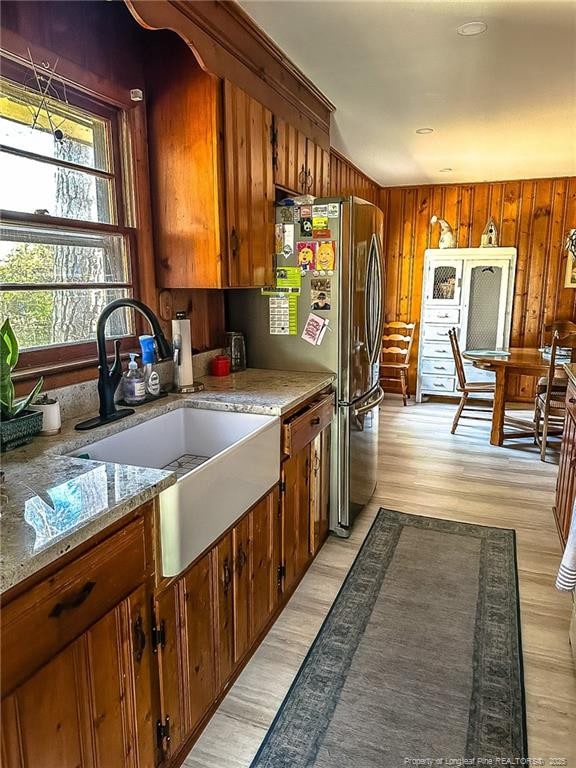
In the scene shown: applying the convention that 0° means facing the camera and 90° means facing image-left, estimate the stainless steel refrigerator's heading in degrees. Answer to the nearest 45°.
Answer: approximately 270°

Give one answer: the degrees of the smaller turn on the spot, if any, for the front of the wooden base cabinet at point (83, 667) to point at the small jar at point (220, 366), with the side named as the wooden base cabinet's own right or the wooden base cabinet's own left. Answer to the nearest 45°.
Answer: approximately 90° to the wooden base cabinet's own left

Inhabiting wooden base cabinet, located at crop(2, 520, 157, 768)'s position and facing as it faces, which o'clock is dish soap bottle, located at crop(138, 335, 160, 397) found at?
The dish soap bottle is roughly at 8 o'clock from the wooden base cabinet.

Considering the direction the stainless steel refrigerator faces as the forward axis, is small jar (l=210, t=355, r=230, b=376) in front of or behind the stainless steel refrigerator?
behind

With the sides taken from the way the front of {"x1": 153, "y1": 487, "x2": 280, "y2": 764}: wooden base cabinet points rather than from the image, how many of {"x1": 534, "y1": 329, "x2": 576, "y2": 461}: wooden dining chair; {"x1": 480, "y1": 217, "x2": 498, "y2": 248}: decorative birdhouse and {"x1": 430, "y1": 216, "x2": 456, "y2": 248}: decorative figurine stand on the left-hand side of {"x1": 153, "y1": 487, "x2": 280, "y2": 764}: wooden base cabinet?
3

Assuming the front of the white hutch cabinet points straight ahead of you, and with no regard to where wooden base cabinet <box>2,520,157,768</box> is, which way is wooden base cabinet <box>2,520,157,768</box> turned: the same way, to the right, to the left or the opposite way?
to the left

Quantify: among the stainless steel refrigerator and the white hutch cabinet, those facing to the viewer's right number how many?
1

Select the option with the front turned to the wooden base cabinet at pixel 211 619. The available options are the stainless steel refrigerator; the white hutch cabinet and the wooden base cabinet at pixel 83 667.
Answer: the white hutch cabinet

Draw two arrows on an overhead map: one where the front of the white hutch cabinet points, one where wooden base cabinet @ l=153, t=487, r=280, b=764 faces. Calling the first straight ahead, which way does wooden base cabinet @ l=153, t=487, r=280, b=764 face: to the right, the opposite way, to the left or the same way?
to the left
